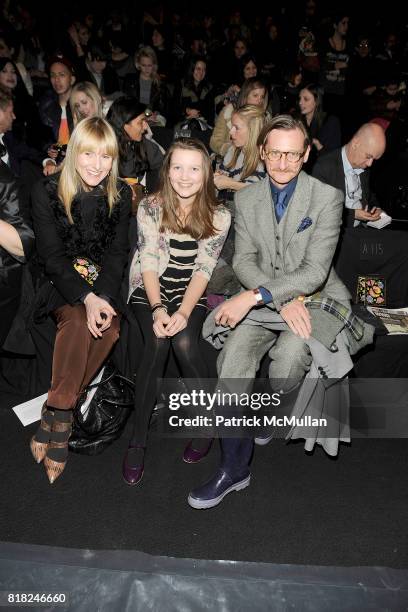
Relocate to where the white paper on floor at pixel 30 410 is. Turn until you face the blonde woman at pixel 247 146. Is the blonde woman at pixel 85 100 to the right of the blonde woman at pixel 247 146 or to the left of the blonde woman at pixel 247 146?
left

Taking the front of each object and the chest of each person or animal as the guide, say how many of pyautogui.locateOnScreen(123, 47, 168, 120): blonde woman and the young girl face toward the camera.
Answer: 2

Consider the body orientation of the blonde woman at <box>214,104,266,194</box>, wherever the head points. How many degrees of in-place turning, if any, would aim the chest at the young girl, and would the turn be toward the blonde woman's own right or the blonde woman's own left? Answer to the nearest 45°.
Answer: approximately 45° to the blonde woman's own left

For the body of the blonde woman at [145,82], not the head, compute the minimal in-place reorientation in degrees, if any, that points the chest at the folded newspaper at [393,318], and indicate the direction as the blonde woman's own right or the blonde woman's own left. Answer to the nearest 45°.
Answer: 0° — they already face it

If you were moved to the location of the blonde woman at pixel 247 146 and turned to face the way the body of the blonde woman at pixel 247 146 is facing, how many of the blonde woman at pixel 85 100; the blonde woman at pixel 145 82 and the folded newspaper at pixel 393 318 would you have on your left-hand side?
1

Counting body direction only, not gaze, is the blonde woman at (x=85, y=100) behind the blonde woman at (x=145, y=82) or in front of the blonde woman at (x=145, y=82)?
in front

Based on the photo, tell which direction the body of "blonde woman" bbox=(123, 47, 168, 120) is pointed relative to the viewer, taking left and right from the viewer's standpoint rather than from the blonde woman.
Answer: facing the viewer

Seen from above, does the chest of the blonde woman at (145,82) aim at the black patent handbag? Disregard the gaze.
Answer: yes

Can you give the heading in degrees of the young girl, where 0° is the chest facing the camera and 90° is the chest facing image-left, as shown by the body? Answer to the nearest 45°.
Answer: approximately 0°

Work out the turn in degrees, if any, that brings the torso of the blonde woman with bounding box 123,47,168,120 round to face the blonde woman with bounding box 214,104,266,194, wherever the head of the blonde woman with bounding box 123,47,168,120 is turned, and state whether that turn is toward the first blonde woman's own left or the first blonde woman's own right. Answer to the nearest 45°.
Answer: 0° — they already face them

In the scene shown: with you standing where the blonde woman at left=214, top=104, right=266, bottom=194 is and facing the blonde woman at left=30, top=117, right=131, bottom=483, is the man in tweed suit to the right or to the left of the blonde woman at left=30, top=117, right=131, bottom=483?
left

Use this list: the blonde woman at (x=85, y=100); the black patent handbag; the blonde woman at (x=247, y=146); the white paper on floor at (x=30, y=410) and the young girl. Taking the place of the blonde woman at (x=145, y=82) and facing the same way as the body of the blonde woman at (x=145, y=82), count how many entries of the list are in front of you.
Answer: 5

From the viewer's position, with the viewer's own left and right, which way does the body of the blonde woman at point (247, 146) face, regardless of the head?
facing the viewer and to the left of the viewer

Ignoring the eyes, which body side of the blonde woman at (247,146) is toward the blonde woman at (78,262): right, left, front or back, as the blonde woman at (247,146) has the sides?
front
